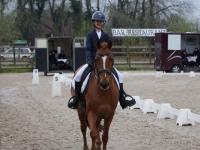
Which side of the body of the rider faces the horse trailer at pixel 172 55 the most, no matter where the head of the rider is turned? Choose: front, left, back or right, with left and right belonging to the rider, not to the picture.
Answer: back

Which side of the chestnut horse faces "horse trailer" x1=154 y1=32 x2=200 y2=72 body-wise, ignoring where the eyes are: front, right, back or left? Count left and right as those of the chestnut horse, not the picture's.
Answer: back

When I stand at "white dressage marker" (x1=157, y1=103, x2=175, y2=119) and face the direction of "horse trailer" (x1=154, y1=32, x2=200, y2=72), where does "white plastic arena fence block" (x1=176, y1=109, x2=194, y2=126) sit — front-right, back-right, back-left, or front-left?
back-right

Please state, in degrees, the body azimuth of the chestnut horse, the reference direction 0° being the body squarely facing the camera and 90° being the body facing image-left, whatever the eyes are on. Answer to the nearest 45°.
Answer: approximately 0°
